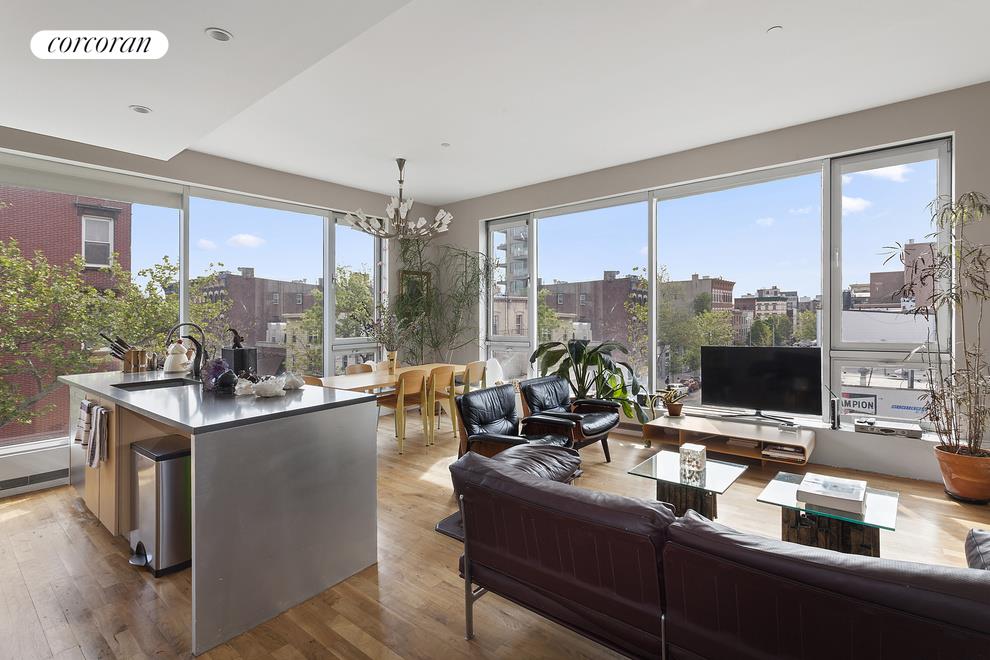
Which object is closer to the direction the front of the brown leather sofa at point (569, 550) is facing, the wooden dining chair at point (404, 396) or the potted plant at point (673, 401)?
the potted plant

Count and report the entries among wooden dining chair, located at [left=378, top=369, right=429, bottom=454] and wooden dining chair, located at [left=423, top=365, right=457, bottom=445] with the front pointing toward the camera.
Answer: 0

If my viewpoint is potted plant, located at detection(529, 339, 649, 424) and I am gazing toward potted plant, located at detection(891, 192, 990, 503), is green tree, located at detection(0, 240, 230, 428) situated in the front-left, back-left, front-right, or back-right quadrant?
back-right

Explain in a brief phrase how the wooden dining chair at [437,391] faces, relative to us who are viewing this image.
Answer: facing away from the viewer and to the left of the viewer

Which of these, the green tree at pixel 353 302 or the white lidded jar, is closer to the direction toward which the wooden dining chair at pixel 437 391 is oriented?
the green tree

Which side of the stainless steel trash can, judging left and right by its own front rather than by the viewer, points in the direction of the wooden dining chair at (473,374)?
back

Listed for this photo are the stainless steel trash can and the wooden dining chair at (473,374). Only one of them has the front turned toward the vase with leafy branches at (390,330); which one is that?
the wooden dining chair

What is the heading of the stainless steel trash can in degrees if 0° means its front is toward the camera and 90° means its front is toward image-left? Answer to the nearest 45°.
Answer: approximately 45°

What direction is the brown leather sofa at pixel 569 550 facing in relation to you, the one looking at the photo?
facing away from the viewer and to the right of the viewer

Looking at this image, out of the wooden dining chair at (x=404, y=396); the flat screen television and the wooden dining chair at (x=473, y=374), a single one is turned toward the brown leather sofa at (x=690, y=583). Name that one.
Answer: the flat screen television

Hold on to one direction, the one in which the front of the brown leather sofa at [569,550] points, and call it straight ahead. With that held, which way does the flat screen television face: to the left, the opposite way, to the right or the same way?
the opposite way
